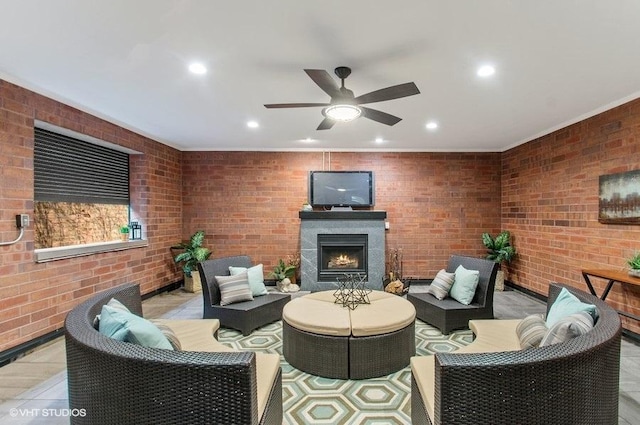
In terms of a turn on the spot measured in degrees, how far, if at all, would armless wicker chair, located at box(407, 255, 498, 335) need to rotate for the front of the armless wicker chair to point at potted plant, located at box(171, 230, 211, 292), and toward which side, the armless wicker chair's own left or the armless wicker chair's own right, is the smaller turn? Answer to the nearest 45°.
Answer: approximately 45° to the armless wicker chair's own right

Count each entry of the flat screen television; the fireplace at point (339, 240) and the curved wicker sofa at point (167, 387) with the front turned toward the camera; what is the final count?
2

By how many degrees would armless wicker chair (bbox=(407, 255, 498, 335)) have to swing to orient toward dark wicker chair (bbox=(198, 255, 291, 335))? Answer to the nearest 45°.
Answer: approximately 45° to its right

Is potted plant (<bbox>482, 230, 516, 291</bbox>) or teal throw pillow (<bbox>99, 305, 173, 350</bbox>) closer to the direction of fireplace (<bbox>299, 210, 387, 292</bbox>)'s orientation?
the teal throw pillow

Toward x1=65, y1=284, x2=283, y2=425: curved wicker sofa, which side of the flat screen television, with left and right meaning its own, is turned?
front

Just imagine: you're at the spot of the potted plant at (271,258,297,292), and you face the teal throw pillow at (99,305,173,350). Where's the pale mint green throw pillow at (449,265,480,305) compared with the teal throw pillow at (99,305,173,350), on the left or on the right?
left

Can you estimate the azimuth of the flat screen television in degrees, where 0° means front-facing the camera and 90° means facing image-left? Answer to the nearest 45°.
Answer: approximately 0°

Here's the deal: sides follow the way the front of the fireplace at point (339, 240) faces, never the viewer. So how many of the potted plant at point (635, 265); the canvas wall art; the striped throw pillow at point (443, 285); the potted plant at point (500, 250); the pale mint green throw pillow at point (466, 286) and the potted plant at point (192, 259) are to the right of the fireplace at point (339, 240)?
1

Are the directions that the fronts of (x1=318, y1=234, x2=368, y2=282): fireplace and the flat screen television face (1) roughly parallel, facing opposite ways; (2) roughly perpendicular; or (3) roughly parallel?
roughly parallel

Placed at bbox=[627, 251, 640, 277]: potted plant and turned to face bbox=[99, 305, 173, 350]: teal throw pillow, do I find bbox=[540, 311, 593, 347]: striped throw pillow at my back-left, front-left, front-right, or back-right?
front-left

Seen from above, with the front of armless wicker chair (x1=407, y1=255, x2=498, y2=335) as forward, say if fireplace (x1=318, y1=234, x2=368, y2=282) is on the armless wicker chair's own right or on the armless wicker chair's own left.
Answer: on the armless wicker chair's own right

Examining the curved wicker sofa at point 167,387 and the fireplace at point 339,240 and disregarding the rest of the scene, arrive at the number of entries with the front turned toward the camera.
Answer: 1

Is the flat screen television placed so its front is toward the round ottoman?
yes

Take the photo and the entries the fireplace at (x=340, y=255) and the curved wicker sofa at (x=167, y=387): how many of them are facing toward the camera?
1

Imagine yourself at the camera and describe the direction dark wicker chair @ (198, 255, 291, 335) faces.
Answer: facing the viewer and to the right of the viewer

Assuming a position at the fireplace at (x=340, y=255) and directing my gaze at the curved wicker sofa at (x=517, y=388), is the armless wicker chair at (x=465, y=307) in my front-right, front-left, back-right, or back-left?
front-left

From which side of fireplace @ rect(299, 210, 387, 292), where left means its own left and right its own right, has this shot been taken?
front

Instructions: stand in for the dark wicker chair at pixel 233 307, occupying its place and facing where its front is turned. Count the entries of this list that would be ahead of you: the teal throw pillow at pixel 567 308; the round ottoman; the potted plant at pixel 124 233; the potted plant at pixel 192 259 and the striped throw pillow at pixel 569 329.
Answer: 3

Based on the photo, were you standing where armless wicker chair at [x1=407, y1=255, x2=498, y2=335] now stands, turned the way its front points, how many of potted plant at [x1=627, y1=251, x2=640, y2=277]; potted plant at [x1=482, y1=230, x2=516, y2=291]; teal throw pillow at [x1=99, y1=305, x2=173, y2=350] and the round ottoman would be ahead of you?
2

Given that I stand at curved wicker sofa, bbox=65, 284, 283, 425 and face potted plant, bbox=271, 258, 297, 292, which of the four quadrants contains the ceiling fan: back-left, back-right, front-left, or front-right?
front-right

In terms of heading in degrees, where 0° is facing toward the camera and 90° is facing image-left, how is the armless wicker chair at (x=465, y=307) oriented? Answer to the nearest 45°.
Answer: approximately 45°

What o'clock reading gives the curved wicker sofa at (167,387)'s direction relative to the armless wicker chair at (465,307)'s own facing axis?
the curved wicker sofa at (167,387) is roughly at 11 o'clock from the armless wicker chair at (465,307).
